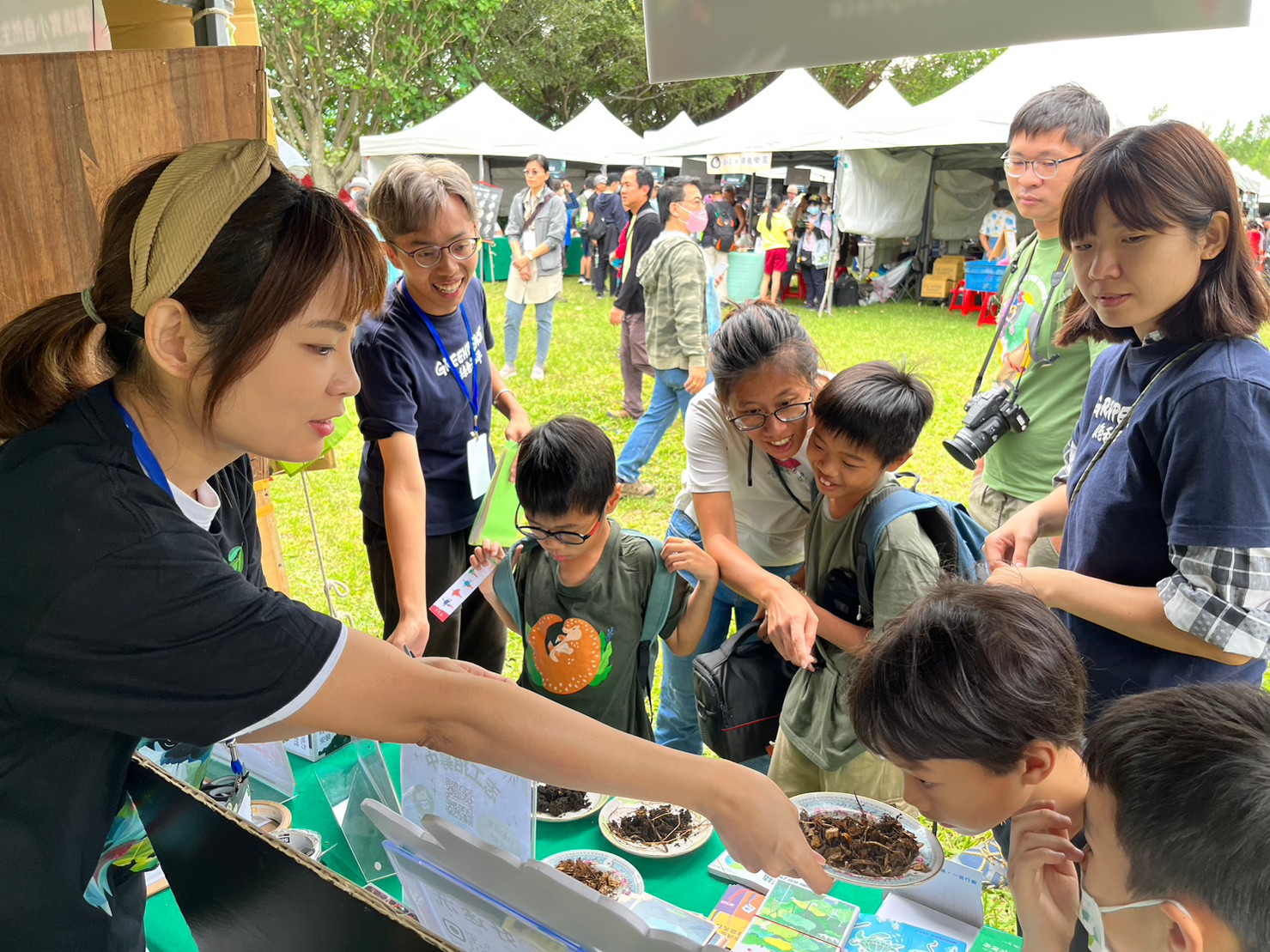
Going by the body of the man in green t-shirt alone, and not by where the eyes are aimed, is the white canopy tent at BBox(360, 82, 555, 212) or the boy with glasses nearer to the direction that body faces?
the boy with glasses

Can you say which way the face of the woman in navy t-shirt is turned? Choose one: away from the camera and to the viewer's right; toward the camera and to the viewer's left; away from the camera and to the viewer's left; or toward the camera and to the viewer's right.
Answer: toward the camera and to the viewer's left

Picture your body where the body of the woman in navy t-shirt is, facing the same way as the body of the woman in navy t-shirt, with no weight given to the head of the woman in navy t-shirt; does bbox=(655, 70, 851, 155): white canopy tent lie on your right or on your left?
on your right

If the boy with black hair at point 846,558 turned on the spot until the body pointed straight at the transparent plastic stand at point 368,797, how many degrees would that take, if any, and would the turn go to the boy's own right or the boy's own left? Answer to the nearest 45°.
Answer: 0° — they already face it

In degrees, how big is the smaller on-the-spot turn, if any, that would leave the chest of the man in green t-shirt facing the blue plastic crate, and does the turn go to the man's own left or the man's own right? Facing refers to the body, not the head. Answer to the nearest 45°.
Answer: approximately 135° to the man's own right

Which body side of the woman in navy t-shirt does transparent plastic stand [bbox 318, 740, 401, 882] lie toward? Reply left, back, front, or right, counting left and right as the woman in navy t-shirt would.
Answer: front

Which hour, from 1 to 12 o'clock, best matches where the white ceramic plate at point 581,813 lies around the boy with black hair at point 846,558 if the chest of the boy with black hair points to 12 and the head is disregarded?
The white ceramic plate is roughly at 12 o'clock from the boy with black hair.

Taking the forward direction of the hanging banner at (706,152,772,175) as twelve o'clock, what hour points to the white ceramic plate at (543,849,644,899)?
The white ceramic plate is roughly at 12 o'clock from the hanging banner.
